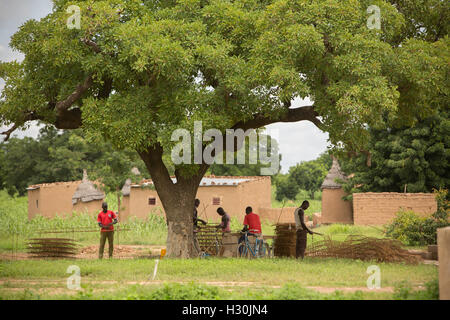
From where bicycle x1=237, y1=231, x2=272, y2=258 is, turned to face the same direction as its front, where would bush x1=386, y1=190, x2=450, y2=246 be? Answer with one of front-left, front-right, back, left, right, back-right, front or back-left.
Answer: back-right

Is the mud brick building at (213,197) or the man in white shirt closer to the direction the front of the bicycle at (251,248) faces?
the mud brick building

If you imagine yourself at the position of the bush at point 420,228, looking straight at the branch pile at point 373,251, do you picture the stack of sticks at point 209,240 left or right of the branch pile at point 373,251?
right

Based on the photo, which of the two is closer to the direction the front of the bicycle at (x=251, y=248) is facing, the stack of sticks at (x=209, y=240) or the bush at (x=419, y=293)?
the stack of sticks

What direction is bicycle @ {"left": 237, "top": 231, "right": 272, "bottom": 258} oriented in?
to the viewer's left
